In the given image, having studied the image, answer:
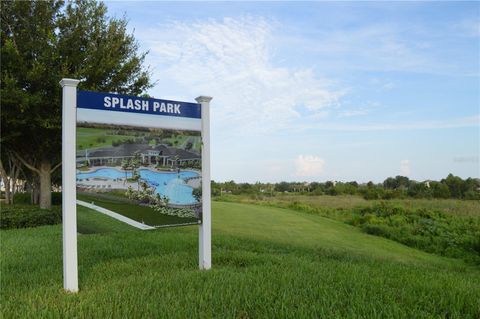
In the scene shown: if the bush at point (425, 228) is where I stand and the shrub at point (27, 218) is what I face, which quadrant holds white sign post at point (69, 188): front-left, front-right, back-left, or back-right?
front-left

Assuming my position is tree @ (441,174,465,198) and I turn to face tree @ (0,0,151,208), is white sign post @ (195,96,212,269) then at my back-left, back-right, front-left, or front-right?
front-left

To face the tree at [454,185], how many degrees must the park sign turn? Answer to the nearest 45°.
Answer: approximately 90° to its left

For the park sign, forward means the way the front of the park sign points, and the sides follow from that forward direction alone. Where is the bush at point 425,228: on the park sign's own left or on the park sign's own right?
on the park sign's own left

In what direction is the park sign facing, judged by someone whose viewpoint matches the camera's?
facing the viewer and to the right of the viewer

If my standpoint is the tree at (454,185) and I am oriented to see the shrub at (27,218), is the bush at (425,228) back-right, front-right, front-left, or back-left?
front-left

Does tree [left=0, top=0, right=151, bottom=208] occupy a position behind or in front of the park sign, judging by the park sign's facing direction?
behind
